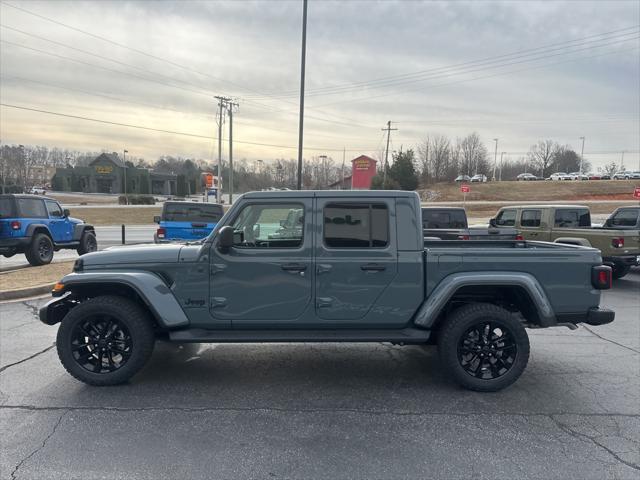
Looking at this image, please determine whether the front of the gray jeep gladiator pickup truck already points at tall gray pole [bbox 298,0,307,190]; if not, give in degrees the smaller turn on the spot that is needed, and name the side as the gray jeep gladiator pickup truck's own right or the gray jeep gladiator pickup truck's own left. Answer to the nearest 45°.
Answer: approximately 90° to the gray jeep gladiator pickup truck's own right

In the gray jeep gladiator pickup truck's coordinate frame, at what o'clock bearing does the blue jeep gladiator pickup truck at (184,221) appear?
The blue jeep gladiator pickup truck is roughly at 2 o'clock from the gray jeep gladiator pickup truck.

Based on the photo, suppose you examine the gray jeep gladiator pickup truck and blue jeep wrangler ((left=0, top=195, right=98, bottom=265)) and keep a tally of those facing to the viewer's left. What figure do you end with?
1

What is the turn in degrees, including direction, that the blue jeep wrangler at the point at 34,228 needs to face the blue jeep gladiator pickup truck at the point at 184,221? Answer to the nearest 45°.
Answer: approximately 45° to its right

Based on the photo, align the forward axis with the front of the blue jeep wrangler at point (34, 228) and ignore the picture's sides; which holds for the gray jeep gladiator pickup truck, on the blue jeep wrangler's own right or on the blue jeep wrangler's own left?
on the blue jeep wrangler's own right

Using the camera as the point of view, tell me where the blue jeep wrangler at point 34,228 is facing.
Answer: facing away from the viewer and to the right of the viewer

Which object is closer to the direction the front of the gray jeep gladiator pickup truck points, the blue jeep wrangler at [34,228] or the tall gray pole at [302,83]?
the blue jeep wrangler

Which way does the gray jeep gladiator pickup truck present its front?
to the viewer's left

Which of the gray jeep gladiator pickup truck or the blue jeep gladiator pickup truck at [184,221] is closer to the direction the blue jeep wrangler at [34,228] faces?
the blue jeep gladiator pickup truck
